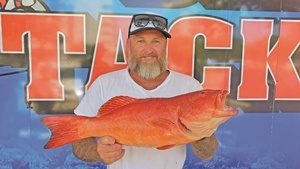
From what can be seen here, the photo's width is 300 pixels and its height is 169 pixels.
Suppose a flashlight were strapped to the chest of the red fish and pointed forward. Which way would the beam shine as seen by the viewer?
to the viewer's right

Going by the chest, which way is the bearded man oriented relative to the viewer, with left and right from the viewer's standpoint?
facing the viewer
